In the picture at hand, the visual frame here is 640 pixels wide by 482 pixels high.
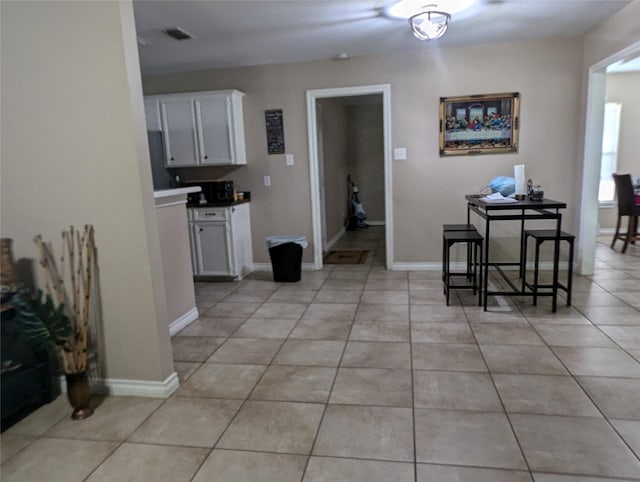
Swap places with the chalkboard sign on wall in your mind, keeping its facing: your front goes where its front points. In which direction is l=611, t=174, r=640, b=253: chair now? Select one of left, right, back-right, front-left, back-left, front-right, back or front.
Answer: left

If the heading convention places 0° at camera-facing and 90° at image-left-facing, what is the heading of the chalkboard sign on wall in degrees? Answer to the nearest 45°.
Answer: approximately 0°

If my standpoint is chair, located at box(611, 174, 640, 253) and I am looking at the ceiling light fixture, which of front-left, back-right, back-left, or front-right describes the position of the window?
back-right

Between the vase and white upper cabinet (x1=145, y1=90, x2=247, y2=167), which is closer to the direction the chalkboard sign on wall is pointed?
the vase

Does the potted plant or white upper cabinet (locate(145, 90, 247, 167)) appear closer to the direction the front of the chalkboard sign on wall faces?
the potted plant

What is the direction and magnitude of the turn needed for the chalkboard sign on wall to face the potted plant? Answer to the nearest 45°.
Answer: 0° — it already faces it

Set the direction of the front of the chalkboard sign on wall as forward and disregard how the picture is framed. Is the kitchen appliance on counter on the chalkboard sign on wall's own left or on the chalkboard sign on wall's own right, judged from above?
on the chalkboard sign on wall's own right

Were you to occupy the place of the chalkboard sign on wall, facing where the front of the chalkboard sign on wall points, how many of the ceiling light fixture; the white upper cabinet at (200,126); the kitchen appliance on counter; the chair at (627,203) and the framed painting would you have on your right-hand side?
2

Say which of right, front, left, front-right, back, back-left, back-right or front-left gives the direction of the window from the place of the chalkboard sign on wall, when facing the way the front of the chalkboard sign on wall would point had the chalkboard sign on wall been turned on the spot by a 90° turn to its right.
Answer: back

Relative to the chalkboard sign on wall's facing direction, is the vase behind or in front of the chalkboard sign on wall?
in front

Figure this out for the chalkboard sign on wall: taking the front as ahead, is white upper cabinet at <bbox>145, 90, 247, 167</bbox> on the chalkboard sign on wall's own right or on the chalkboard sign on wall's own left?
on the chalkboard sign on wall's own right

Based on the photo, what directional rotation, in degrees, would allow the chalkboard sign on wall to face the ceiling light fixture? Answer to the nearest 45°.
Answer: approximately 45° to its left
